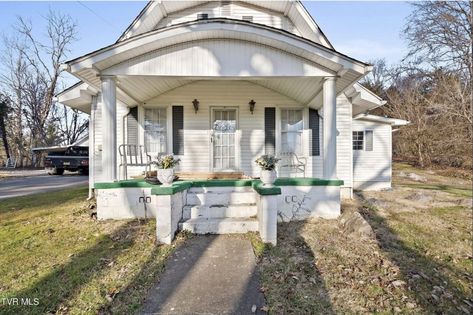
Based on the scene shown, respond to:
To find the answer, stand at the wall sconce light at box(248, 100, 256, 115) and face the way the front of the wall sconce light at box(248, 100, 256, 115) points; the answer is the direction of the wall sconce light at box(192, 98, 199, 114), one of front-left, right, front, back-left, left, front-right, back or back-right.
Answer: right

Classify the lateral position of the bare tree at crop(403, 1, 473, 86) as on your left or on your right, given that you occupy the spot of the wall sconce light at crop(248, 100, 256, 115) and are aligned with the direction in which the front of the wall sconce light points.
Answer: on your left

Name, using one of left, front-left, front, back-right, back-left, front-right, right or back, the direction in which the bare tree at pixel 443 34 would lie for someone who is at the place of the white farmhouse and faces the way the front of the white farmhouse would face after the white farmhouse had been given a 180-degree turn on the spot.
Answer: front-right

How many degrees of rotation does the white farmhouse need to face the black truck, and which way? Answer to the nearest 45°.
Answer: approximately 135° to its right

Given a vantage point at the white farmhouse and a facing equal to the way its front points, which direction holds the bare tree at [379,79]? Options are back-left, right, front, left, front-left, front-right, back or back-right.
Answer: back-left

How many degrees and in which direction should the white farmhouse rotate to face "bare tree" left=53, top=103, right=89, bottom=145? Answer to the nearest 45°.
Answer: approximately 135° to its right

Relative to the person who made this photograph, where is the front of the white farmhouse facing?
facing the viewer

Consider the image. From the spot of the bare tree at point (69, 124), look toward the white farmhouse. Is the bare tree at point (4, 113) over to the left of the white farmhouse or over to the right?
right

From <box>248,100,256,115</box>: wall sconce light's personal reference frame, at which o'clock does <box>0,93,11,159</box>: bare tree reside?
The bare tree is roughly at 4 o'clock from the wall sconce light.

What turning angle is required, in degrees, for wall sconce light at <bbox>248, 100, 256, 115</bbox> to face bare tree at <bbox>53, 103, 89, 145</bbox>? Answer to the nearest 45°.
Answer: approximately 135° to its right

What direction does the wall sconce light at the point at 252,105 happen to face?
toward the camera

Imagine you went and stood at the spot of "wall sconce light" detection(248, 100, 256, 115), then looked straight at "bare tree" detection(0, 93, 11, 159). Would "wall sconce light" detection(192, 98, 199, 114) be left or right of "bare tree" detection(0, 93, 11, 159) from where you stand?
left

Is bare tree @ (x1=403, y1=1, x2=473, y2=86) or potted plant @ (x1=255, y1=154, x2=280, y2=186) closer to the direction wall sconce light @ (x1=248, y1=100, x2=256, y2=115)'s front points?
the potted plant

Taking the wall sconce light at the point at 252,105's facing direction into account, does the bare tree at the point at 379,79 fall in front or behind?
behind
